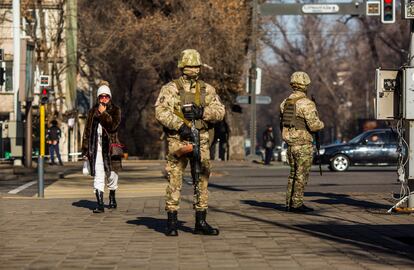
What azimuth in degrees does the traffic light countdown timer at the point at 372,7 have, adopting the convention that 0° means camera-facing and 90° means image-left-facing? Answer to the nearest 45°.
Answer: approximately 0°

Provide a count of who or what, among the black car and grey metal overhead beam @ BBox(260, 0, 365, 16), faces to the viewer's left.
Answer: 1

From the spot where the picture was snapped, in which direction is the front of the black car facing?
facing to the left of the viewer

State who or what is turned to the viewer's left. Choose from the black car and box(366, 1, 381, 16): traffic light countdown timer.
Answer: the black car

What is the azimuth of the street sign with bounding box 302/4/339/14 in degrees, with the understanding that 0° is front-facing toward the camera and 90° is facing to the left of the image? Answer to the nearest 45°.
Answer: approximately 0°
